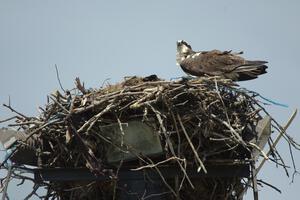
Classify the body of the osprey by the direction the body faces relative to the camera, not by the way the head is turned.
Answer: to the viewer's left
